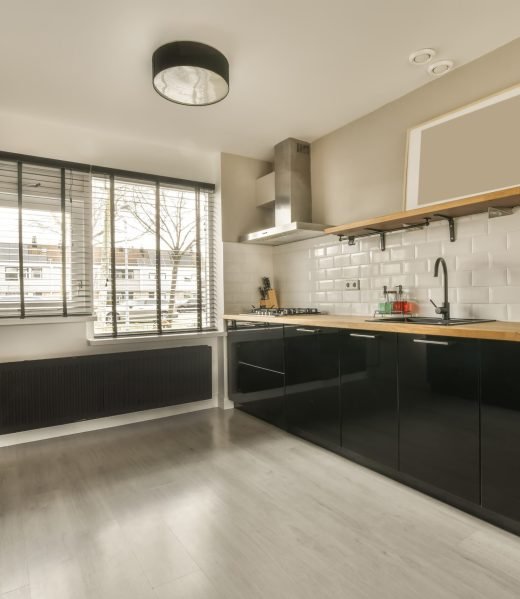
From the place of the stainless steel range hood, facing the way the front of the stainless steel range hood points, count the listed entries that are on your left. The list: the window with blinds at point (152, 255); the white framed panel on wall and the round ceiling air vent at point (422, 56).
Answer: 2

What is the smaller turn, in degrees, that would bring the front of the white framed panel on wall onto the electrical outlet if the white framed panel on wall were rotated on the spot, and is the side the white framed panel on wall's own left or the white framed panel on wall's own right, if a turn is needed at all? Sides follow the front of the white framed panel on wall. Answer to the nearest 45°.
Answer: approximately 90° to the white framed panel on wall's own right

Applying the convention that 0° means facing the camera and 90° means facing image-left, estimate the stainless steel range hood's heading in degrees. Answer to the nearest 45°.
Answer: approximately 45°

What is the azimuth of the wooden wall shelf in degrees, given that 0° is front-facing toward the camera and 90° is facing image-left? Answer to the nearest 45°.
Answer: approximately 45°

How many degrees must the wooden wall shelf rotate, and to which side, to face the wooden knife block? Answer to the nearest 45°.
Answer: approximately 90° to its right

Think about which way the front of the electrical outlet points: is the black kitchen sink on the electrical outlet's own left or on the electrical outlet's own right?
on the electrical outlet's own left

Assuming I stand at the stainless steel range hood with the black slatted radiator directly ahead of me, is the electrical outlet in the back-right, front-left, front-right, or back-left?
back-left

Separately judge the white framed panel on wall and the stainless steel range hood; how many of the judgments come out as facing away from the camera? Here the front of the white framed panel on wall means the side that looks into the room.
0
